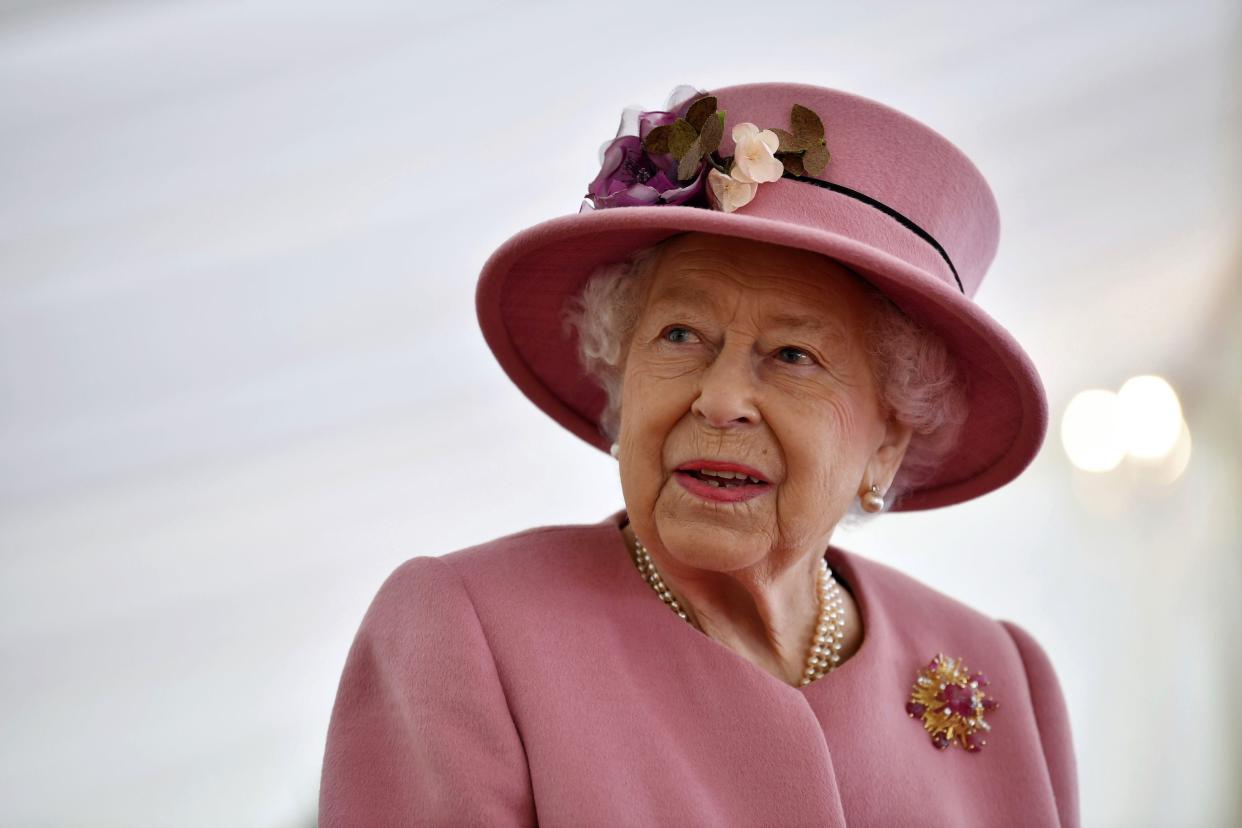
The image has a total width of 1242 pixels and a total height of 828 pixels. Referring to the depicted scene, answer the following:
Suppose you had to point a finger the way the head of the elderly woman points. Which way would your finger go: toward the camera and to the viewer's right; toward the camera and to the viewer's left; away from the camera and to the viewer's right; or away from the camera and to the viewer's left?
toward the camera and to the viewer's left

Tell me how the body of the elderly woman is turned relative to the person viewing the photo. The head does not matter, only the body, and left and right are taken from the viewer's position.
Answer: facing the viewer and to the right of the viewer
